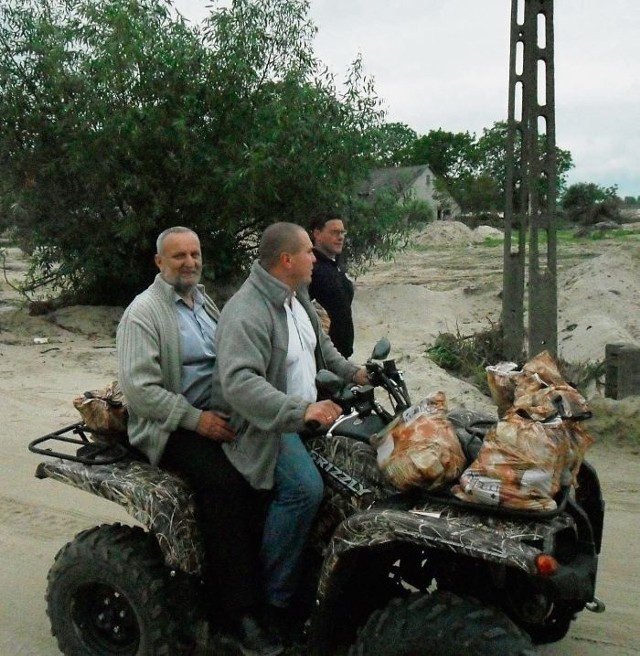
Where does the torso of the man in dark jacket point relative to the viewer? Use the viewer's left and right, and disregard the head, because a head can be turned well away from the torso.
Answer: facing the viewer and to the right of the viewer

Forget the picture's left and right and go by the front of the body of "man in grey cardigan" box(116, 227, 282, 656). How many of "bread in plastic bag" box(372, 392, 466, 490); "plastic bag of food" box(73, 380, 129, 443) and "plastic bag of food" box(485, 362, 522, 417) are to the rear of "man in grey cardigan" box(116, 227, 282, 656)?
1

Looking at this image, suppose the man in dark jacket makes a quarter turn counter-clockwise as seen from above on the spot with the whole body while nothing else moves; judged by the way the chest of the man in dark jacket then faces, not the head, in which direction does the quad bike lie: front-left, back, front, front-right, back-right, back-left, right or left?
back-right

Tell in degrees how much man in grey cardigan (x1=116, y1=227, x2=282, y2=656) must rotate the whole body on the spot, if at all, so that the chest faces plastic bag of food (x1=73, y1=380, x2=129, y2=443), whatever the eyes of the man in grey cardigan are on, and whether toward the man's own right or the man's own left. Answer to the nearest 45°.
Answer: approximately 180°

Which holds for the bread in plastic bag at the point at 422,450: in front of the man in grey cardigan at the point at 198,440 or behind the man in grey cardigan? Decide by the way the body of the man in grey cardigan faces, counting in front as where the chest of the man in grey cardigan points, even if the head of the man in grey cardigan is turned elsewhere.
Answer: in front

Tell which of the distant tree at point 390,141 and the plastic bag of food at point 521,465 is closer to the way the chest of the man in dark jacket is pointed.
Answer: the plastic bag of food

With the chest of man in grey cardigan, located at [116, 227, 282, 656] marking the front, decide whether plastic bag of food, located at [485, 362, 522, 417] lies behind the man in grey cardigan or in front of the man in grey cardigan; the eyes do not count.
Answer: in front

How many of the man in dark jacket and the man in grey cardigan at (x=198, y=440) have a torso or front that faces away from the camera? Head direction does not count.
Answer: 0

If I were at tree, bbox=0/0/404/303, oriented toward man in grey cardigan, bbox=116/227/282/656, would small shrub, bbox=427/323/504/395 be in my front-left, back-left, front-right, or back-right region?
front-left

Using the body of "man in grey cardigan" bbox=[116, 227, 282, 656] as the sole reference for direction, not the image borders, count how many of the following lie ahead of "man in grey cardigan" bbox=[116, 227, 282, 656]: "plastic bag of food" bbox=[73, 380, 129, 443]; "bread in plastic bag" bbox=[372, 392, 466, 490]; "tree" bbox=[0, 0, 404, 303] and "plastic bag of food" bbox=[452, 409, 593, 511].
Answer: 2

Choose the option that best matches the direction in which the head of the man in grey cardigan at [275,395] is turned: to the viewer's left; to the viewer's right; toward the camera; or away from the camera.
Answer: to the viewer's right

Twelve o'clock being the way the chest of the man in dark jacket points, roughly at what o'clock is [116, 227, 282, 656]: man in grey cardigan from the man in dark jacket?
The man in grey cardigan is roughly at 2 o'clock from the man in dark jacket.

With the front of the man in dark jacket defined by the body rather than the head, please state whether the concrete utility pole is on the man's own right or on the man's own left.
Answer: on the man's own left

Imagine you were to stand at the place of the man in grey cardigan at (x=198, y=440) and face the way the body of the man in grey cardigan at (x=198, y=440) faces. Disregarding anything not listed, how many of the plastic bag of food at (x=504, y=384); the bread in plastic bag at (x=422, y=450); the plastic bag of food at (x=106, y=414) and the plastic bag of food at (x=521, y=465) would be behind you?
1
